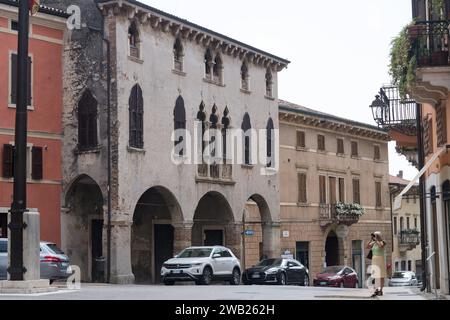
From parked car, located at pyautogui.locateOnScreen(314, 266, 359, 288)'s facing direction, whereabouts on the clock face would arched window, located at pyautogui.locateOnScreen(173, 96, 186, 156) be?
The arched window is roughly at 12 o'clock from the parked car.

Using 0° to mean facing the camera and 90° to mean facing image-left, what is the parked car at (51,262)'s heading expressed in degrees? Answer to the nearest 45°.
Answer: approximately 135°

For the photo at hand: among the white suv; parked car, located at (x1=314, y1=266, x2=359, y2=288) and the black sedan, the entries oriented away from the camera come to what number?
0

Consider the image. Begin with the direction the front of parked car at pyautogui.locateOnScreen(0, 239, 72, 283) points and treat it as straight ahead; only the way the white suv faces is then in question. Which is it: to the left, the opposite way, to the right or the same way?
to the left

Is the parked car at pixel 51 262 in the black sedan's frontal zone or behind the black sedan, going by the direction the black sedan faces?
frontal zone

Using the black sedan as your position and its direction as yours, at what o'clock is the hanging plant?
The hanging plant is roughly at 10 o'clock from the black sedan.

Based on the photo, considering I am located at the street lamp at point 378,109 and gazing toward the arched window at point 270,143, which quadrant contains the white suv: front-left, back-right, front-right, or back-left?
front-left

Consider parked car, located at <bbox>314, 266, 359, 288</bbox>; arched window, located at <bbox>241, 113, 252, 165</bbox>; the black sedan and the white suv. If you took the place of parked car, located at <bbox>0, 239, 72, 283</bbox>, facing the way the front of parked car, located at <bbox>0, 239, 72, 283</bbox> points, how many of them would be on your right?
4

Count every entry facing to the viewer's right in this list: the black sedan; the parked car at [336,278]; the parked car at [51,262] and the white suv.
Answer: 0

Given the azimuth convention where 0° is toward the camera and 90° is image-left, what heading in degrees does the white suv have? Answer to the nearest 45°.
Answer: approximately 45°

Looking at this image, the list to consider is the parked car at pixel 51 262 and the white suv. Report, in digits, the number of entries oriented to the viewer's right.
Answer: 0

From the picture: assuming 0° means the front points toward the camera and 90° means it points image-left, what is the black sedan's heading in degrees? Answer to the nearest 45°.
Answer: approximately 45°

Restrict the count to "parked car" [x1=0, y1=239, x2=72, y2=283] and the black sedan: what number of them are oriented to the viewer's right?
0

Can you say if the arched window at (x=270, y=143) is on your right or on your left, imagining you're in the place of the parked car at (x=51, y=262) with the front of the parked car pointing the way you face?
on your right

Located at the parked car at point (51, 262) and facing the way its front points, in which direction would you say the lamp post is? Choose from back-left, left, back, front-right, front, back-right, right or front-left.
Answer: back-left

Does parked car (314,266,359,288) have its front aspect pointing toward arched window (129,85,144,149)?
yes
